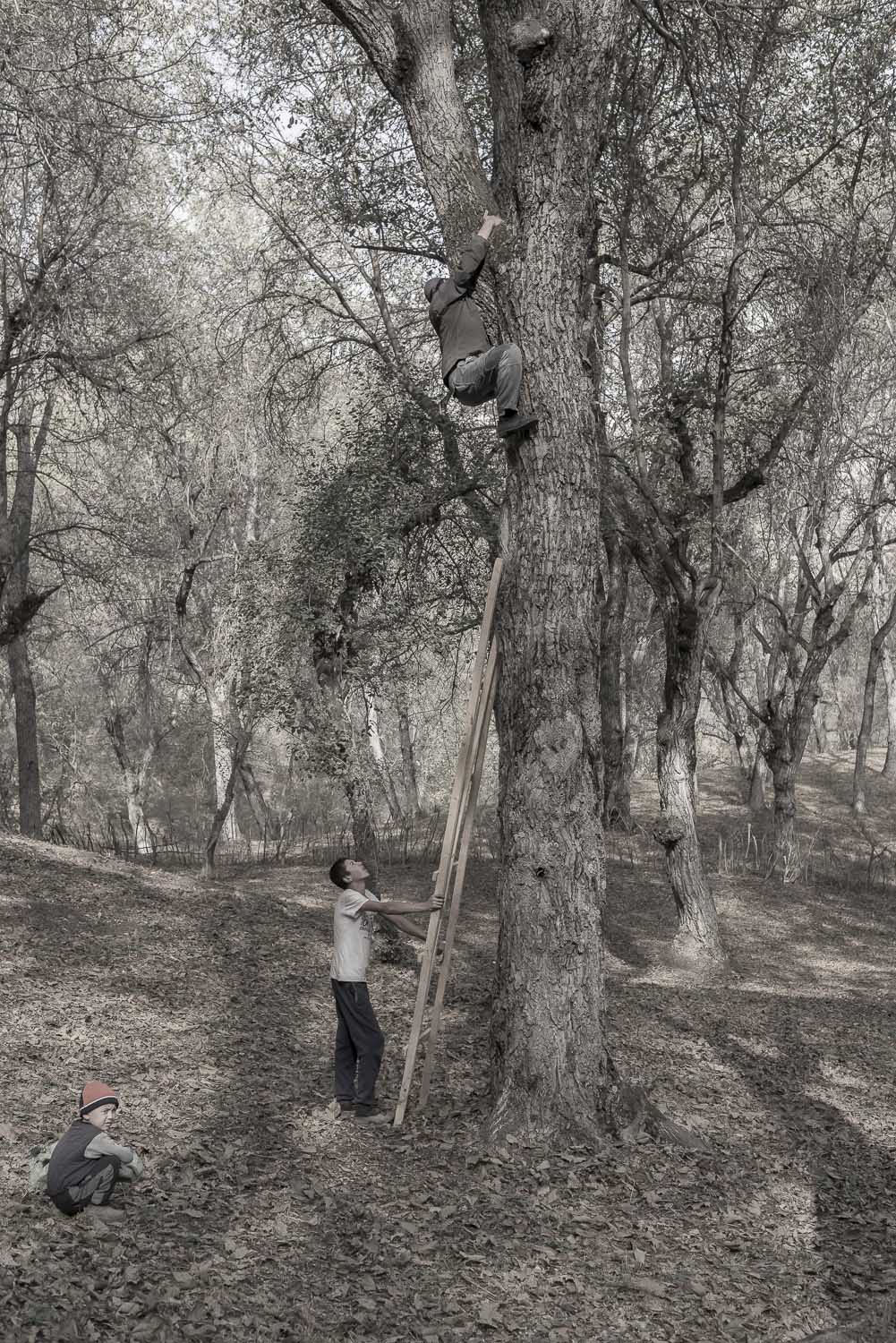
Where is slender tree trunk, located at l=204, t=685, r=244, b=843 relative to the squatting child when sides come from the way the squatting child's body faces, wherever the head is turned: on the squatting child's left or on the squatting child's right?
on the squatting child's left

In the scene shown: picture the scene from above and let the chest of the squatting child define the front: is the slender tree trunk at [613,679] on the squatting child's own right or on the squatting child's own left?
on the squatting child's own left

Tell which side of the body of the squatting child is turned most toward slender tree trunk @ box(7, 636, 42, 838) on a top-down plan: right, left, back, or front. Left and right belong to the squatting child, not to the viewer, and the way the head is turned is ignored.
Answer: left

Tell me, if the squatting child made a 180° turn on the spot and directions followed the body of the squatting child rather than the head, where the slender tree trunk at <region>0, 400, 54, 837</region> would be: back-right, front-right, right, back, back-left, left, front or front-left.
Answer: right

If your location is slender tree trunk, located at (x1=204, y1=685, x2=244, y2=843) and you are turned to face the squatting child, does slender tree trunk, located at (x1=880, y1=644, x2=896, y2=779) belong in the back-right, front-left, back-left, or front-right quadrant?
back-left

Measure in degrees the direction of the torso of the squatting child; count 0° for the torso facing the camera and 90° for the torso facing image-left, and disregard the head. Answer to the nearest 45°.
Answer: approximately 270°
